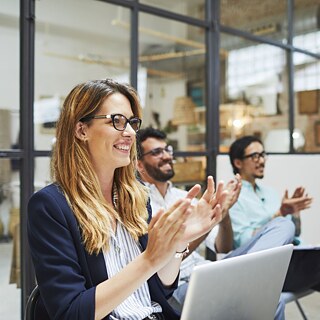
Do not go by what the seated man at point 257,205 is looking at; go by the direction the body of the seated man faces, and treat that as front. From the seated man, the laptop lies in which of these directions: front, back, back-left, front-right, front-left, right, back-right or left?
front-right

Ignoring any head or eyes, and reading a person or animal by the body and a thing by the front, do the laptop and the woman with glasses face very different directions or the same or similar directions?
very different directions

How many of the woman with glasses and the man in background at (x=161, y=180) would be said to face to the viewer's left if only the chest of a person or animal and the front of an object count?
0

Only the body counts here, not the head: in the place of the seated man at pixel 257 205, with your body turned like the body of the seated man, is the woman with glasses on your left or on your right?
on your right

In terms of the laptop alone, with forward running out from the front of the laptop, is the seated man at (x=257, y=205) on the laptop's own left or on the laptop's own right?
on the laptop's own right

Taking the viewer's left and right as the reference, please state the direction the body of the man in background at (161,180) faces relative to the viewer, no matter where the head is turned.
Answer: facing the viewer and to the right of the viewer

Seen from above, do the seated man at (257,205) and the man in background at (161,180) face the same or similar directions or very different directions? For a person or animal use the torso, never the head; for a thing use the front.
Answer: same or similar directions

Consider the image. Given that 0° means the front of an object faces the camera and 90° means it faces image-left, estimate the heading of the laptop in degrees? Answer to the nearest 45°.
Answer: approximately 135°

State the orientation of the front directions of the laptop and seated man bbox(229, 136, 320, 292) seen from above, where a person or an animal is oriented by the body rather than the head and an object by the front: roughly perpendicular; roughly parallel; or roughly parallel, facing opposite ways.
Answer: roughly parallel, facing opposite ways

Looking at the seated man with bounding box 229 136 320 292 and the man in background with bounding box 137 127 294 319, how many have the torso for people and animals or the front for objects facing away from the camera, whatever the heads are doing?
0
